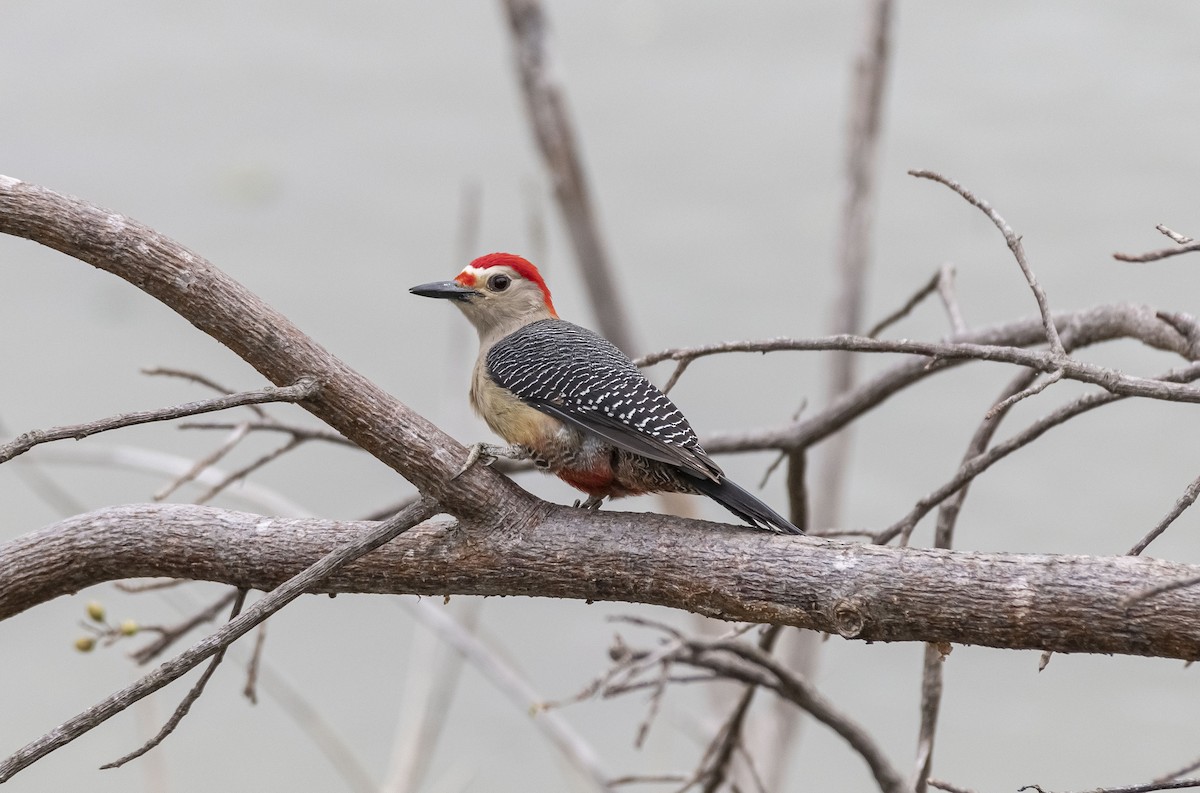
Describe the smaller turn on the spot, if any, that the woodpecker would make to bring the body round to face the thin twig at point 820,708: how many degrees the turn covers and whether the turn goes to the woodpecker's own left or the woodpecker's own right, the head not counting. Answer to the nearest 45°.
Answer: approximately 135° to the woodpecker's own right

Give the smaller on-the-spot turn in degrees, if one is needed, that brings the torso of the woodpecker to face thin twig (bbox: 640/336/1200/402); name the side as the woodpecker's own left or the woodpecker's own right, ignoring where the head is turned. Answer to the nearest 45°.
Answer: approximately 135° to the woodpecker's own left

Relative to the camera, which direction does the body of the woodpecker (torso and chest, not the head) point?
to the viewer's left

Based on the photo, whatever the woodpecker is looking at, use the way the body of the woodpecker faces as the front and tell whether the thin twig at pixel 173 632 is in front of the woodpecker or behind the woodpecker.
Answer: in front

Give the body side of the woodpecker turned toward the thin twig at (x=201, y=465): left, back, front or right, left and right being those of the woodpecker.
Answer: front
